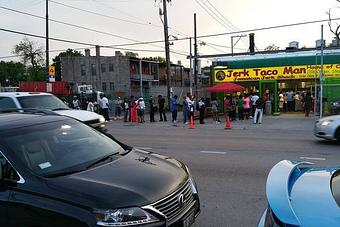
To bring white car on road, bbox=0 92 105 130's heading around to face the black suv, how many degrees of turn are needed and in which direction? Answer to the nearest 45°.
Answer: approximately 45° to its right

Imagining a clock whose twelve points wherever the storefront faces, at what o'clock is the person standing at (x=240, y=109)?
The person standing is roughly at 1 o'clock from the storefront.

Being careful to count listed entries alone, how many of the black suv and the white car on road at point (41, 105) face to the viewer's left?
0

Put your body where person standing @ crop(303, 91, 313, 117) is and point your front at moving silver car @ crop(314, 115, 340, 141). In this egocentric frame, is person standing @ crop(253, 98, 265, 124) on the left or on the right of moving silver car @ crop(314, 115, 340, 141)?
right

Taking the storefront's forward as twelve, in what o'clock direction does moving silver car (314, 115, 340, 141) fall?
The moving silver car is roughly at 12 o'clock from the storefront.

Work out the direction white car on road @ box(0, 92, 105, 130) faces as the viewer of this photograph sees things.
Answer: facing the viewer and to the right of the viewer

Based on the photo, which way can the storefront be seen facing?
toward the camera

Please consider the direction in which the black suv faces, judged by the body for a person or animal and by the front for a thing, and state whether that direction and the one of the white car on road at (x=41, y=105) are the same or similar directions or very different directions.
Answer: same or similar directions

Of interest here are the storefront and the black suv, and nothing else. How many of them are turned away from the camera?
0

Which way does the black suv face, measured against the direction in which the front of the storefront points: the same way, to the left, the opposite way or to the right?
to the left

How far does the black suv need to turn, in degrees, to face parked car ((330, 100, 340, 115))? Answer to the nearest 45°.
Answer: approximately 90° to its left

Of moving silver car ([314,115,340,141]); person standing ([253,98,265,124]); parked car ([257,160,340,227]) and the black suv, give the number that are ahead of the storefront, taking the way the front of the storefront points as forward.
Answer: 4

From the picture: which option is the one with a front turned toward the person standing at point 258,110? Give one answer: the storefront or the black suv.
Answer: the storefront

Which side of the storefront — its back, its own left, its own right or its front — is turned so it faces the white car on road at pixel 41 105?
front

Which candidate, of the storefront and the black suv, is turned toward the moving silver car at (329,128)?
the storefront

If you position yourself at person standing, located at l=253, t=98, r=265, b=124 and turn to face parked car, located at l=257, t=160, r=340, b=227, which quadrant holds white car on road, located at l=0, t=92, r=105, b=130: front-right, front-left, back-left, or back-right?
front-right
